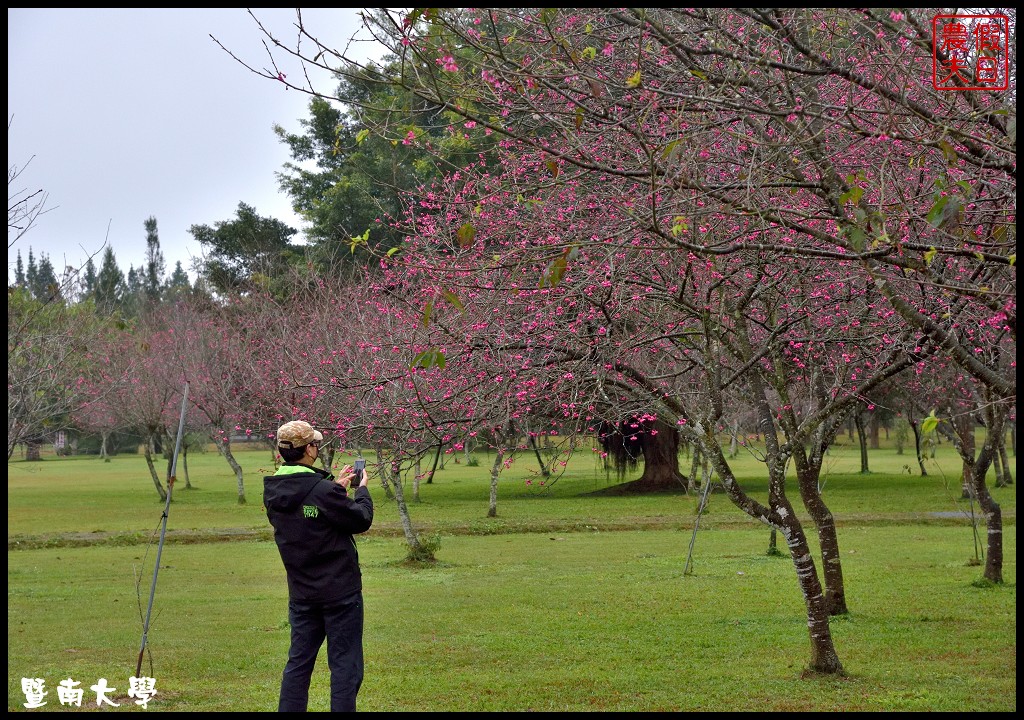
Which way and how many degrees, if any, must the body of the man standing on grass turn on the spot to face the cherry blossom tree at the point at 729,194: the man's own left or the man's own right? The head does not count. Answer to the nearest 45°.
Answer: approximately 45° to the man's own right

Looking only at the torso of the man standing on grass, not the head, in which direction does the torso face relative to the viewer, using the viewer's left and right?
facing away from the viewer and to the right of the viewer

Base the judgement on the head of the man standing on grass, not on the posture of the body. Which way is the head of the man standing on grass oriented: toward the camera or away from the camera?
away from the camera
